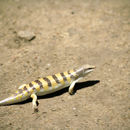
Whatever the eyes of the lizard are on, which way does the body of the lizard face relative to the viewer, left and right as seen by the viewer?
facing away from the viewer and to the right of the viewer

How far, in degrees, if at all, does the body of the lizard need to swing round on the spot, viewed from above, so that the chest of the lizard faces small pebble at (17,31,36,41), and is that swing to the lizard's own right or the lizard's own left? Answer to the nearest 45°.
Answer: approximately 45° to the lizard's own left
